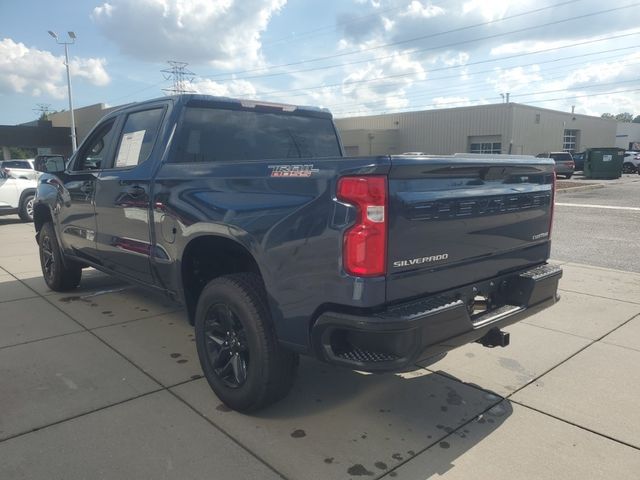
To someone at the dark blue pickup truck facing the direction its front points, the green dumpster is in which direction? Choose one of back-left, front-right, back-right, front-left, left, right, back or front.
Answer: right

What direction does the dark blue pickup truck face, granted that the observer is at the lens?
facing away from the viewer and to the left of the viewer

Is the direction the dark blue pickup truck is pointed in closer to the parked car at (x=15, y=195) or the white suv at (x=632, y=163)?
the parked car

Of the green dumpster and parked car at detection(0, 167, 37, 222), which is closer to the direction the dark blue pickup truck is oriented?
the parked car

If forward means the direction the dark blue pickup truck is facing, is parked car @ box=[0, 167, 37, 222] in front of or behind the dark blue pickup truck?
in front

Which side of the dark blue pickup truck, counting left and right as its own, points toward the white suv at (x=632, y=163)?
right
